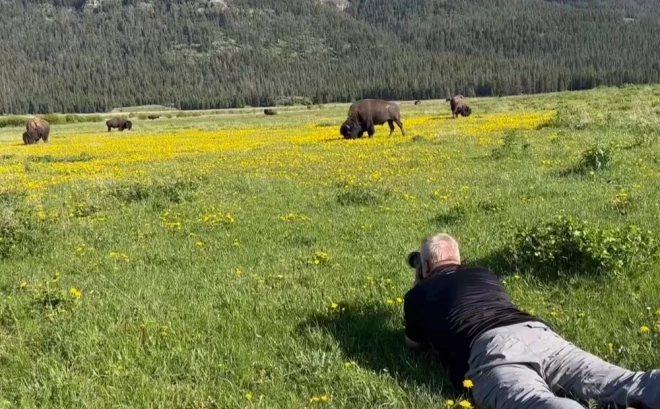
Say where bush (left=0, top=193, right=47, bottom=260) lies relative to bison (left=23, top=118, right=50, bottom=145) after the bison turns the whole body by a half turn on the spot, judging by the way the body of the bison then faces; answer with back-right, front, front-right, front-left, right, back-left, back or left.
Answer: back-right

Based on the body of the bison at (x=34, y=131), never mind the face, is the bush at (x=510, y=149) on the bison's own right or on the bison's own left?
on the bison's own left

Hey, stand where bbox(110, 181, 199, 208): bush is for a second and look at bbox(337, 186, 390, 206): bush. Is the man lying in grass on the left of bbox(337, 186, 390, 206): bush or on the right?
right

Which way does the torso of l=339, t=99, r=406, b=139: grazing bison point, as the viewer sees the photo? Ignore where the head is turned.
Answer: to the viewer's left

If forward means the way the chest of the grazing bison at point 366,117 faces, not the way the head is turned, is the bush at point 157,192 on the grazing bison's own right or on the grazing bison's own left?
on the grazing bison's own left

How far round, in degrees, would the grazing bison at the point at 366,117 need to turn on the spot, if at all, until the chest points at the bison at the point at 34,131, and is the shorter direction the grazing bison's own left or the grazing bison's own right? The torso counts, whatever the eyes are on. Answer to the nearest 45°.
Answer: approximately 45° to the grazing bison's own right

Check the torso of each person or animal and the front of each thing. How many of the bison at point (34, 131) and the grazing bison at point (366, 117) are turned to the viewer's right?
0

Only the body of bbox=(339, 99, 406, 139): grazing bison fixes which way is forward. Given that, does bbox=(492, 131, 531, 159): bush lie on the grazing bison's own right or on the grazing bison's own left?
on the grazing bison's own left

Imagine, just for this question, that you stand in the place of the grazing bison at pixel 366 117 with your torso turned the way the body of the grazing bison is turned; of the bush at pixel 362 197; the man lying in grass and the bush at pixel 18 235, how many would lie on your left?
3

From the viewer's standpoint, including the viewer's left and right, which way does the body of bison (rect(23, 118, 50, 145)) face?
facing the viewer and to the left of the viewer

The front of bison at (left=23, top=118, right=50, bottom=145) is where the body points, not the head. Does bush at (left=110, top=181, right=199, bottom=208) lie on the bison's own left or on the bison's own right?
on the bison's own left
